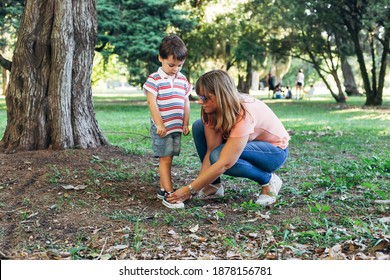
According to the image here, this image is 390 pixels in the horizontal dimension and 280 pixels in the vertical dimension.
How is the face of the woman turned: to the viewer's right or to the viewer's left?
to the viewer's left

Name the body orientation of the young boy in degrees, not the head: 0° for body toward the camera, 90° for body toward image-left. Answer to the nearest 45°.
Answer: approximately 315°

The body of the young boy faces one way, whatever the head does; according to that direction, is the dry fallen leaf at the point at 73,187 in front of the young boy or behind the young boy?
behind

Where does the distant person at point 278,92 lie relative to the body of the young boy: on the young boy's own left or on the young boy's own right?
on the young boy's own left

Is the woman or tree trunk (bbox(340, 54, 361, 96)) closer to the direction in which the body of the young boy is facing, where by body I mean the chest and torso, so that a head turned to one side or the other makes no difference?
the woman

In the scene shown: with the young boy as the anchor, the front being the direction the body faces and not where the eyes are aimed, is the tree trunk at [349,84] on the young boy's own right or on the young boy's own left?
on the young boy's own left
